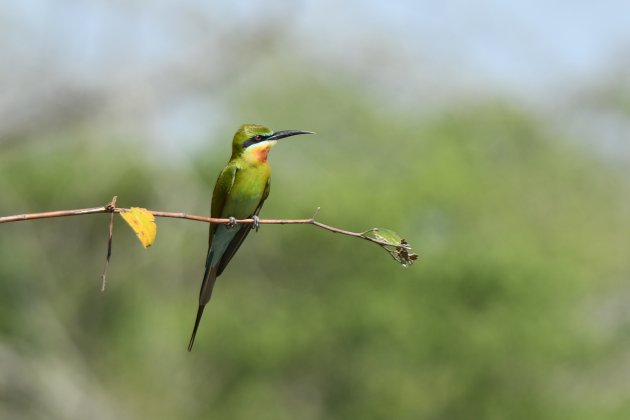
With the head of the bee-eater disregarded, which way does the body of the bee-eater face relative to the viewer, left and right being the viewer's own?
facing the viewer and to the right of the viewer

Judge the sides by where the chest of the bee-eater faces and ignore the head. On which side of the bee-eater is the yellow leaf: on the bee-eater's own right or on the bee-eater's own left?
on the bee-eater's own right

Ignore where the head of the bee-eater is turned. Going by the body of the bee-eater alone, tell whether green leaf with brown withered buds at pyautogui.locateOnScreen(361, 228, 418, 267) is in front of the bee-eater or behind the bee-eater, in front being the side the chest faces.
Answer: in front
